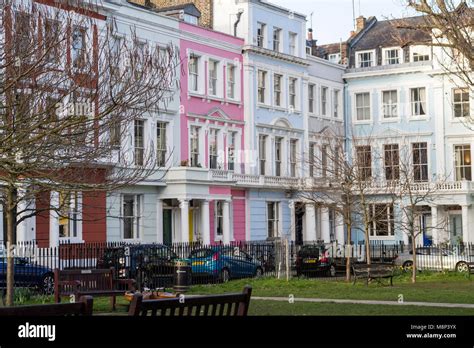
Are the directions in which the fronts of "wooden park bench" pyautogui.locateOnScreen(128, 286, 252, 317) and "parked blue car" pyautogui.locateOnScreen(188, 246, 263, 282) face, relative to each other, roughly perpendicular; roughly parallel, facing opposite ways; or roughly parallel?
roughly perpendicular

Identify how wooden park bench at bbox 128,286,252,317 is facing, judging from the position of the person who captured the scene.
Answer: facing away from the viewer and to the left of the viewer

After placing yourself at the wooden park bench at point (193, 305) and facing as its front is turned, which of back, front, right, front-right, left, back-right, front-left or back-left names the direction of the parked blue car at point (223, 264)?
front-right

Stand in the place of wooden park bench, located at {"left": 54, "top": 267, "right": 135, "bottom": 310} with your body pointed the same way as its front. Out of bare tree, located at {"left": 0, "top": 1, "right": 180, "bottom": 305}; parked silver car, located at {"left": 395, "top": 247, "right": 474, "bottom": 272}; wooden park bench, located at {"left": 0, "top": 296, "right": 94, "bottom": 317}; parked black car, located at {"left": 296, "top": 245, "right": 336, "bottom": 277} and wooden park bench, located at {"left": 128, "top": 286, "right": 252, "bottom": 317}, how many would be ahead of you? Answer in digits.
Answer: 2

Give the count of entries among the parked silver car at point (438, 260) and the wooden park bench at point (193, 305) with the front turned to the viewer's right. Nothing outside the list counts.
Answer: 1

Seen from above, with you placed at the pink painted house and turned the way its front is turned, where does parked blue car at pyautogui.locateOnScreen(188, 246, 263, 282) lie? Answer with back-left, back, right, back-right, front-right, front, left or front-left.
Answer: front-right

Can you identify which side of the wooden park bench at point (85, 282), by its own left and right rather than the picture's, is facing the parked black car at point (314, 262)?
left

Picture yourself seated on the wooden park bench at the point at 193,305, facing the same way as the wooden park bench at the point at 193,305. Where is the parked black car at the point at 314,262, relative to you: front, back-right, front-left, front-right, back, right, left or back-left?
front-right

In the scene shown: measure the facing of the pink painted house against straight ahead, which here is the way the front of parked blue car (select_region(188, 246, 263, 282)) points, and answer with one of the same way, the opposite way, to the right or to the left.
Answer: to the right

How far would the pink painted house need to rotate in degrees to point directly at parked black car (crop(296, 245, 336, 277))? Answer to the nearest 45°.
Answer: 0° — it already faces it
